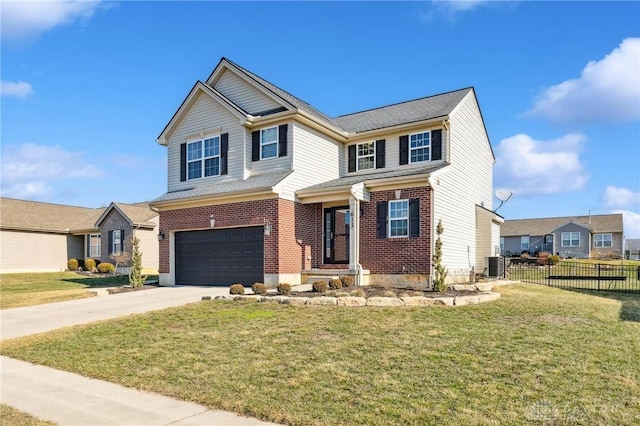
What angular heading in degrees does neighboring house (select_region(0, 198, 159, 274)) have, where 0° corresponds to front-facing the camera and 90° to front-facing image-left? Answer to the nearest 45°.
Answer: approximately 45°

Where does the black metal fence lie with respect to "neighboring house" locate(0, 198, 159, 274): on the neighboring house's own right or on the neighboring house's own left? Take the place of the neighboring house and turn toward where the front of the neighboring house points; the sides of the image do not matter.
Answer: on the neighboring house's own left

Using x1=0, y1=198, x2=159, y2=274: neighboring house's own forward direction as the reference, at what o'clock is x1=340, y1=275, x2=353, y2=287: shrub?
The shrub is roughly at 10 o'clock from the neighboring house.

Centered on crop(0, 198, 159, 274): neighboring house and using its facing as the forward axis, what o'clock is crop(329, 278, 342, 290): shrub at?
The shrub is roughly at 10 o'clock from the neighboring house.

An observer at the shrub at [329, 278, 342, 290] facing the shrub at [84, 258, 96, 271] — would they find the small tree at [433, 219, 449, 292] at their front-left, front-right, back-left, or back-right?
back-right

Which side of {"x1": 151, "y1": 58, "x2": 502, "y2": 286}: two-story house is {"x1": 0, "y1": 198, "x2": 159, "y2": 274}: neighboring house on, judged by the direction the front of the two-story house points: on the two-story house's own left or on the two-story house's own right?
on the two-story house's own right
